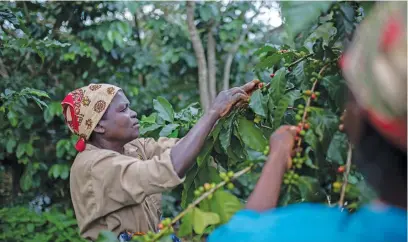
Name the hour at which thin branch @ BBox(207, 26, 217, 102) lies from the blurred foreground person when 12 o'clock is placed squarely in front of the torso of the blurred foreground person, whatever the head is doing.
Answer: The thin branch is roughly at 1 o'clock from the blurred foreground person.

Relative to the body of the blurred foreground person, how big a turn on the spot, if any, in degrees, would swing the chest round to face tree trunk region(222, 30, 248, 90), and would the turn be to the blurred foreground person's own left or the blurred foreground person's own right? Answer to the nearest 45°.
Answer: approximately 45° to the blurred foreground person's own right

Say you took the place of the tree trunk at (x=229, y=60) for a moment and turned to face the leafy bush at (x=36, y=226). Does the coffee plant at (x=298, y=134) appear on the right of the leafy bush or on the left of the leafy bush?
left

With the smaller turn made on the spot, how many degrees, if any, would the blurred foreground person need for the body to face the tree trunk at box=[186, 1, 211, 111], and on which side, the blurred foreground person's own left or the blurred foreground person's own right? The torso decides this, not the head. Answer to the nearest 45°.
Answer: approximately 45° to the blurred foreground person's own right

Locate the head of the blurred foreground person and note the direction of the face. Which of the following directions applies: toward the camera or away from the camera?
away from the camera

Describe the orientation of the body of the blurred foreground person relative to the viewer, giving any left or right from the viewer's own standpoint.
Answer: facing away from the viewer and to the left of the viewer
